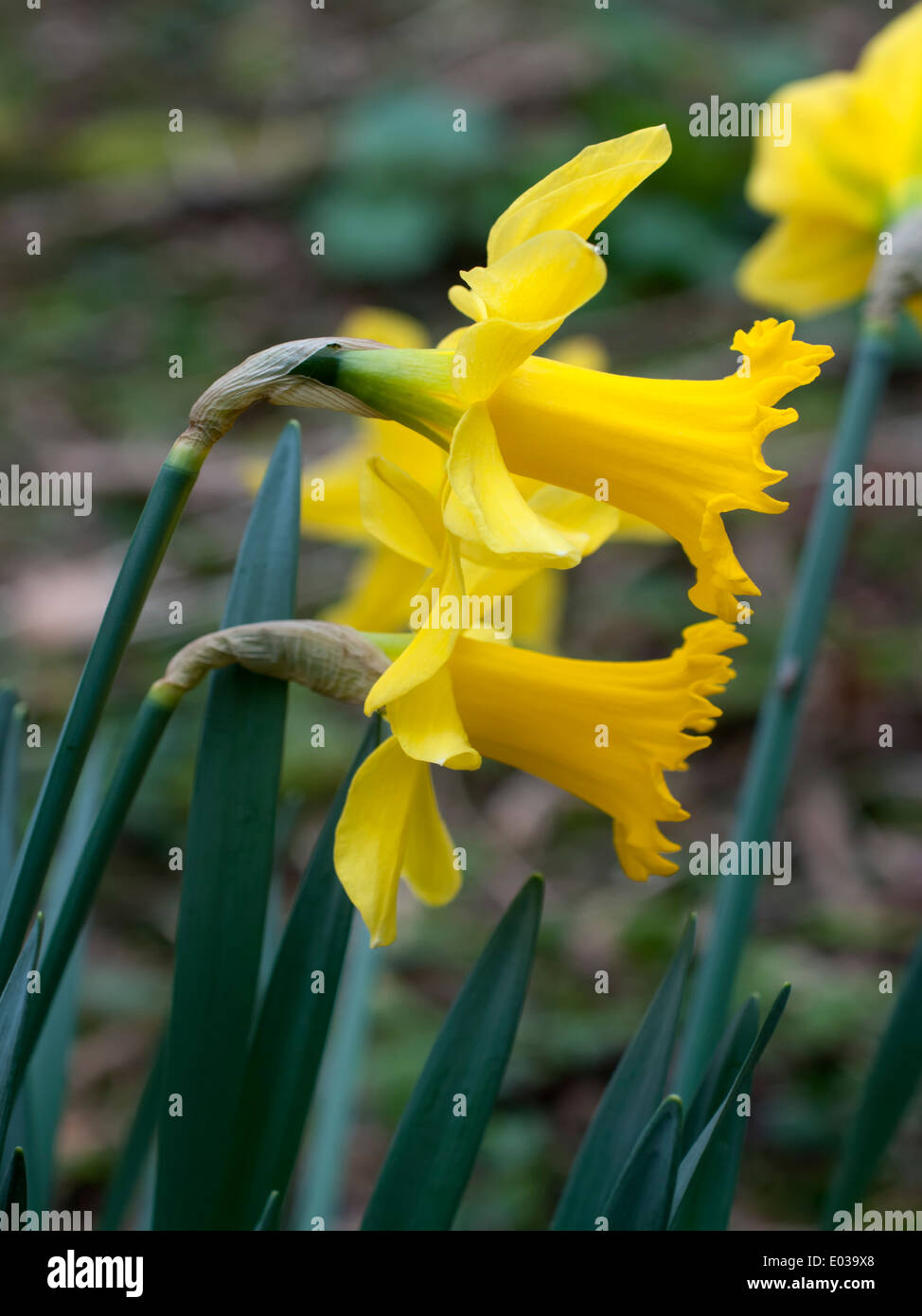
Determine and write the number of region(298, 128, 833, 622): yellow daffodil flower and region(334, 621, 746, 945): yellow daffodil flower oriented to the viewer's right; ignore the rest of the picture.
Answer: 2

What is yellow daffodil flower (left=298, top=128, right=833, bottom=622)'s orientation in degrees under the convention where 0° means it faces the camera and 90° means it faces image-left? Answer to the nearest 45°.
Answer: approximately 270°

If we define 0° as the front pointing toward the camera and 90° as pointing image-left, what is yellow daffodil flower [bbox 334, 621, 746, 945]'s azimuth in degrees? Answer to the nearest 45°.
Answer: approximately 270°

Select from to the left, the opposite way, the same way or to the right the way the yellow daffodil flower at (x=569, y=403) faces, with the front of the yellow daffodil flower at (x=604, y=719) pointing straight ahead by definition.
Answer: the same way
